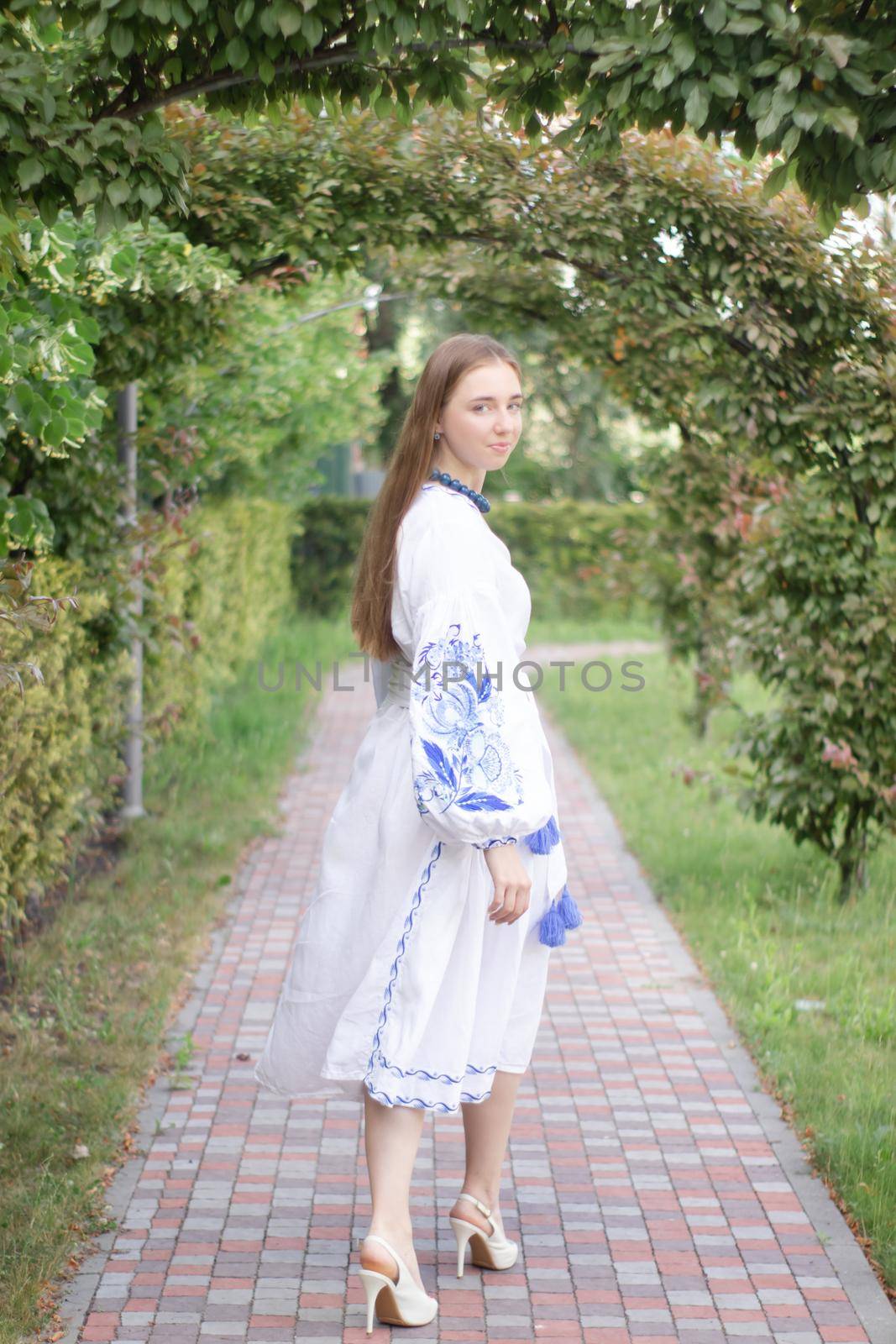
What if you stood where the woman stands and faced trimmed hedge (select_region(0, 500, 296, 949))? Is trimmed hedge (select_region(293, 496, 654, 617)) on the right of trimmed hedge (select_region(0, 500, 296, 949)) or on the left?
right

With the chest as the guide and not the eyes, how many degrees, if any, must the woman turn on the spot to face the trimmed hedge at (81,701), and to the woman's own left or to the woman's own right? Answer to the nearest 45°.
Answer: approximately 135° to the woman's own left

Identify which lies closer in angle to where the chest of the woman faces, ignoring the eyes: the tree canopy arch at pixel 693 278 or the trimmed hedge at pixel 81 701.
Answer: the tree canopy arch
